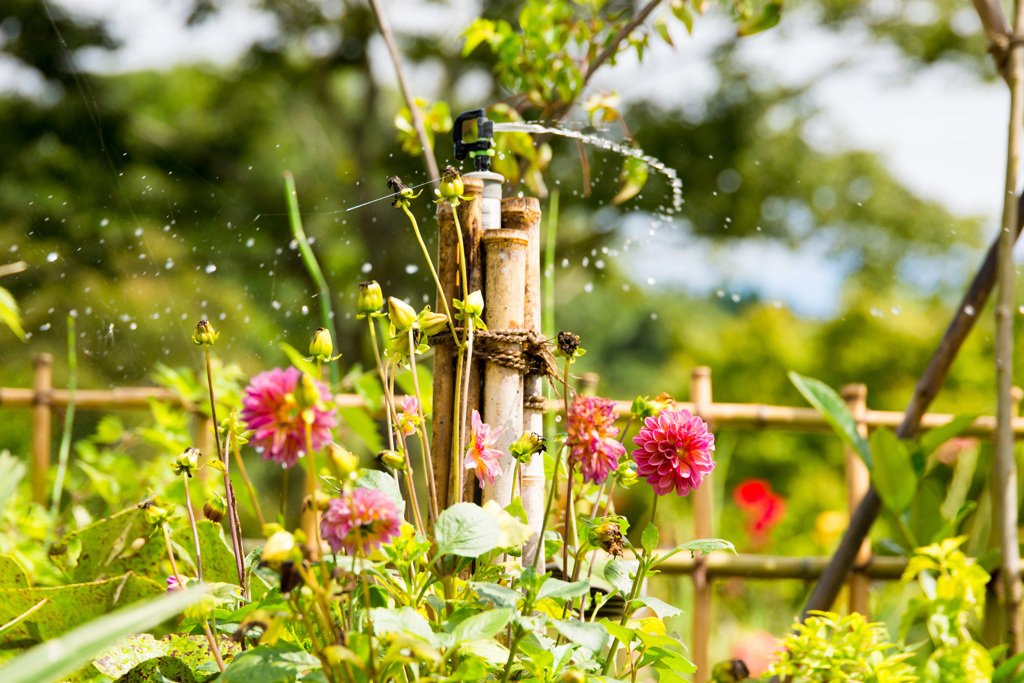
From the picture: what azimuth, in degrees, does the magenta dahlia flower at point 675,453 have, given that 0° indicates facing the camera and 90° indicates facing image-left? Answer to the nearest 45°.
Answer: approximately 0°

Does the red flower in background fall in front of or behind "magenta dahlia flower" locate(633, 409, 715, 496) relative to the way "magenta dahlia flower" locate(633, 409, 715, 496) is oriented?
behind
